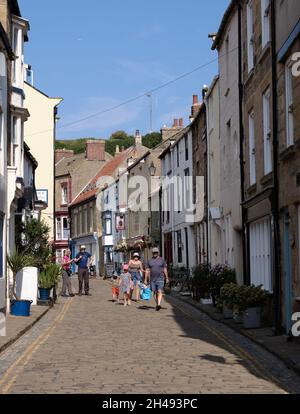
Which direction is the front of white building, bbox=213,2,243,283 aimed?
to the viewer's left

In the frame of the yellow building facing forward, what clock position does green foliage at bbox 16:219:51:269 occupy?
The green foliage is roughly at 3 o'clock from the yellow building.

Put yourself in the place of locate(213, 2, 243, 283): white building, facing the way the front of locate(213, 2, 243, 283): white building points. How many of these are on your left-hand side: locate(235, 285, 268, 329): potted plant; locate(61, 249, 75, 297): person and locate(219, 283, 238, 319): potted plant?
2

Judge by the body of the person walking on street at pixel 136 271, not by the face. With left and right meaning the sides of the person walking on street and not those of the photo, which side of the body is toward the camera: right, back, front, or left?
front

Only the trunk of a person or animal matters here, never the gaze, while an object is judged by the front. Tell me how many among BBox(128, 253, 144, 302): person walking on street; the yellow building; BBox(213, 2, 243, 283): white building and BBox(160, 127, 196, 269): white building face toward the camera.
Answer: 1

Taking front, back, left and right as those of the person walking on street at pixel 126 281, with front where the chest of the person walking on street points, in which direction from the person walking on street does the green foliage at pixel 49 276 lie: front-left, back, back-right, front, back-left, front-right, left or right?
right

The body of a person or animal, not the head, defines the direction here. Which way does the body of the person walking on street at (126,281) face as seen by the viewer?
toward the camera

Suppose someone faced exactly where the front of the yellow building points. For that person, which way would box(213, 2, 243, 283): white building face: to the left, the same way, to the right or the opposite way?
the opposite way

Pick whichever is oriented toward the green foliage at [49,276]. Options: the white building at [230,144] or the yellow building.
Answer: the white building

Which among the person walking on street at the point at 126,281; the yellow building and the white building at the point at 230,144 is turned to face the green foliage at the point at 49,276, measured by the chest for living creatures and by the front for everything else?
the white building

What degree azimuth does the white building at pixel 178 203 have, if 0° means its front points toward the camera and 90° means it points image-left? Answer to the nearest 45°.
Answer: approximately 90°

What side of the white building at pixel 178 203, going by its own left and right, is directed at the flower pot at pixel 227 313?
left

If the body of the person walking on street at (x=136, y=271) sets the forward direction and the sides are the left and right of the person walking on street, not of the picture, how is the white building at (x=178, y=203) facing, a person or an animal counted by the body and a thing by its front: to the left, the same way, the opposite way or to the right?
to the right

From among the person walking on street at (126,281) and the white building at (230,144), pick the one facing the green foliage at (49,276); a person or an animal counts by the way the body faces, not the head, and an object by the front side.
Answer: the white building

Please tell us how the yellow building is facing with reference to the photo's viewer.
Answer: facing to the right of the viewer

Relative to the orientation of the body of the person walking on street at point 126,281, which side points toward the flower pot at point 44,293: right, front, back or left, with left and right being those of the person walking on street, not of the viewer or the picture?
right

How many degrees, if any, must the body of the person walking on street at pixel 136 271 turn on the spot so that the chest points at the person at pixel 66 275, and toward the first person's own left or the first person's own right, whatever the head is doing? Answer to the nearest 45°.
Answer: approximately 135° to the first person's own right
